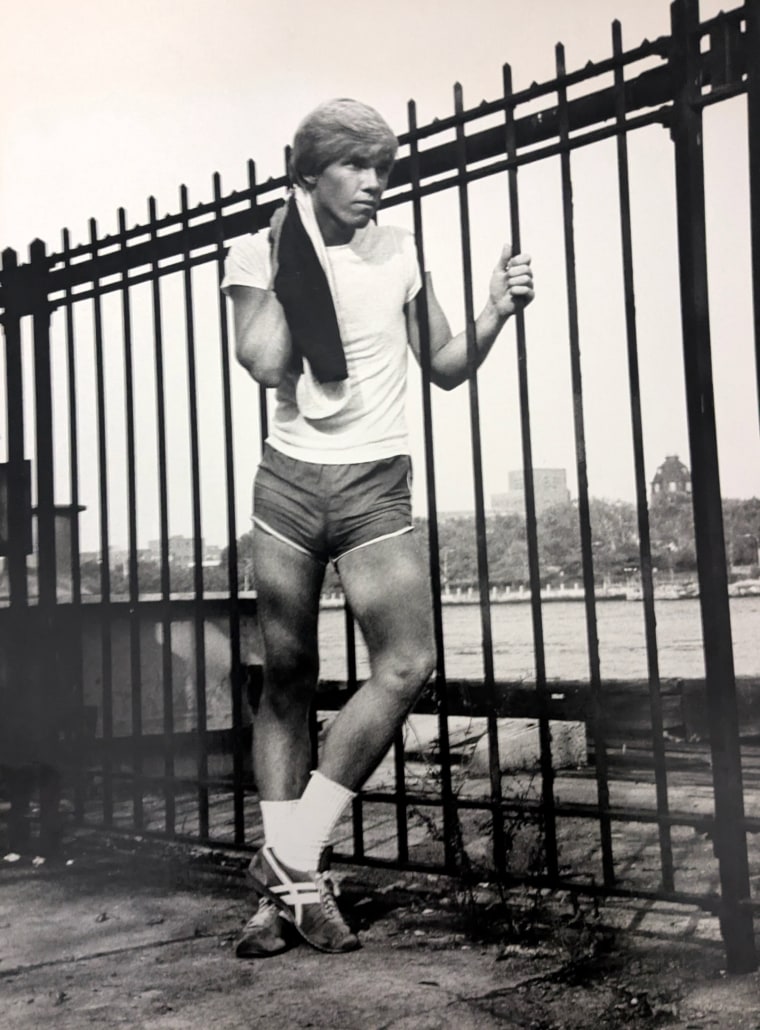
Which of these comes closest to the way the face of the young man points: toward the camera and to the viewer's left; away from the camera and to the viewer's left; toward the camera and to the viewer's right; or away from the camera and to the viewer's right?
toward the camera and to the viewer's right

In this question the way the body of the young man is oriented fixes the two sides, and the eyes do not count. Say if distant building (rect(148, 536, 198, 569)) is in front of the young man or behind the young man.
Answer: behind

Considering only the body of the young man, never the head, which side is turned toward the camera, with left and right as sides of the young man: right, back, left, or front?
front
